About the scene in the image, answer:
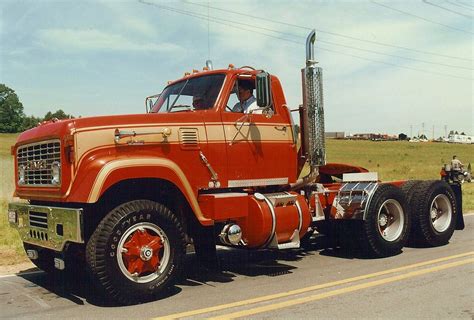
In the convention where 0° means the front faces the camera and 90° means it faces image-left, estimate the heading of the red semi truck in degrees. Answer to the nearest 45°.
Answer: approximately 45°

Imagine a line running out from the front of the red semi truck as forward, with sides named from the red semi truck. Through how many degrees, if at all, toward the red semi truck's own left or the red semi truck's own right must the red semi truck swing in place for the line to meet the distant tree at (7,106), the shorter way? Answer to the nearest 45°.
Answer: approximately 90° to the red semi truck's own right

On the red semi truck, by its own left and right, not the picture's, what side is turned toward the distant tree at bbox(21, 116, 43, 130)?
right
